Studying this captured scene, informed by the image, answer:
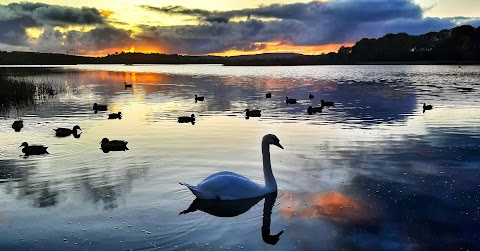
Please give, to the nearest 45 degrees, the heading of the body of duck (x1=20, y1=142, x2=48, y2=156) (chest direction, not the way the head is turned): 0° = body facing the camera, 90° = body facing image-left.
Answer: approximately 90°

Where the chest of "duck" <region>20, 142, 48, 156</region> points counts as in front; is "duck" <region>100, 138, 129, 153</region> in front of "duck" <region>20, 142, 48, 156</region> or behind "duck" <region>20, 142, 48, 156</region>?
behind

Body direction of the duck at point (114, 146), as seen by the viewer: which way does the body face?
to the viewer's left

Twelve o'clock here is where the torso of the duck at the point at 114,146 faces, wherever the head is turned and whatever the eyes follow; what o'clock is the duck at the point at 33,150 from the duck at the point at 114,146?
the duck at the point at 33,150 is roughly at 12 o'clock from the duck at the point at 114,146.

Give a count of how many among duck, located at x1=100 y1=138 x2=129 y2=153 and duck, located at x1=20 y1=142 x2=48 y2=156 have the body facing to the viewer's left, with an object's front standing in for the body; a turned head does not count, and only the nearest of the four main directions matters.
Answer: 2
